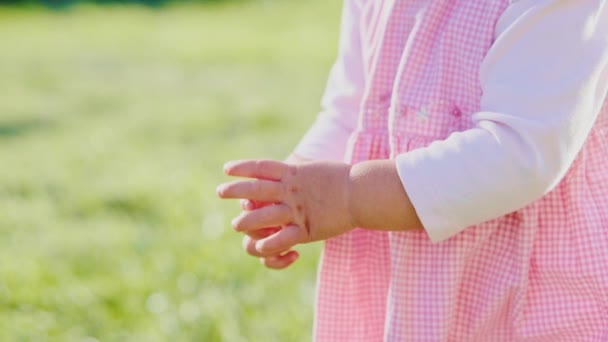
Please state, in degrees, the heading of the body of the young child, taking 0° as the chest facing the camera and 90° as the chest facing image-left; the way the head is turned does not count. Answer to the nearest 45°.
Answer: approximately 45°
